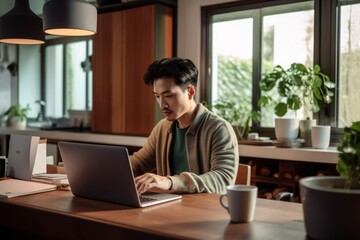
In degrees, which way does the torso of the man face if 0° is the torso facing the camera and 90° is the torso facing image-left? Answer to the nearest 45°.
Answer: approximately 45°

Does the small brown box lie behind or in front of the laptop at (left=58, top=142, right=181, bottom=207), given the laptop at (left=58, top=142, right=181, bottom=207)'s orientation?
in front

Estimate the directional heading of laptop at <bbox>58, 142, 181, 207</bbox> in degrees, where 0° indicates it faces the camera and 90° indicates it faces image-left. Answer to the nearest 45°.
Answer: approximately 225°

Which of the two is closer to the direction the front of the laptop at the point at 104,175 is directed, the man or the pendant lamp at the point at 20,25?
the man

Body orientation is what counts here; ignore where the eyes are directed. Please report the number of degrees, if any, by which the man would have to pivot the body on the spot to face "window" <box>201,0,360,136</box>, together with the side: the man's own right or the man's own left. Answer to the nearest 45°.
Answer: approximately 180°

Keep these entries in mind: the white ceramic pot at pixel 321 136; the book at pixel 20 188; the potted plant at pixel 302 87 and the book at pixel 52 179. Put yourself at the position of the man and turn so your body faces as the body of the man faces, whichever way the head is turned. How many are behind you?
2

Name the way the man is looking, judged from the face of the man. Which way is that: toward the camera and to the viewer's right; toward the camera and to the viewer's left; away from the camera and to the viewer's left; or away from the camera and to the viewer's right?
toward the camera and to the viewer's left

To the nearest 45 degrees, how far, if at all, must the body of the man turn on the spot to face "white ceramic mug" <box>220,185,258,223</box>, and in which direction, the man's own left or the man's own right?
approximately 45° to the man's own left

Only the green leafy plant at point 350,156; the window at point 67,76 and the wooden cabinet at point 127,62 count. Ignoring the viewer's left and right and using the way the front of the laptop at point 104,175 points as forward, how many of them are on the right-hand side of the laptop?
1

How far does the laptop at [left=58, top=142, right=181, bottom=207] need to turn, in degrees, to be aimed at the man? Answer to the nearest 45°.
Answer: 0° — it already faces them

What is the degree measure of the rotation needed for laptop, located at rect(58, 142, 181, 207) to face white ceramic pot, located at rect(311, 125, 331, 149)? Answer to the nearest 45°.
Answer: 0° — it already faces it
